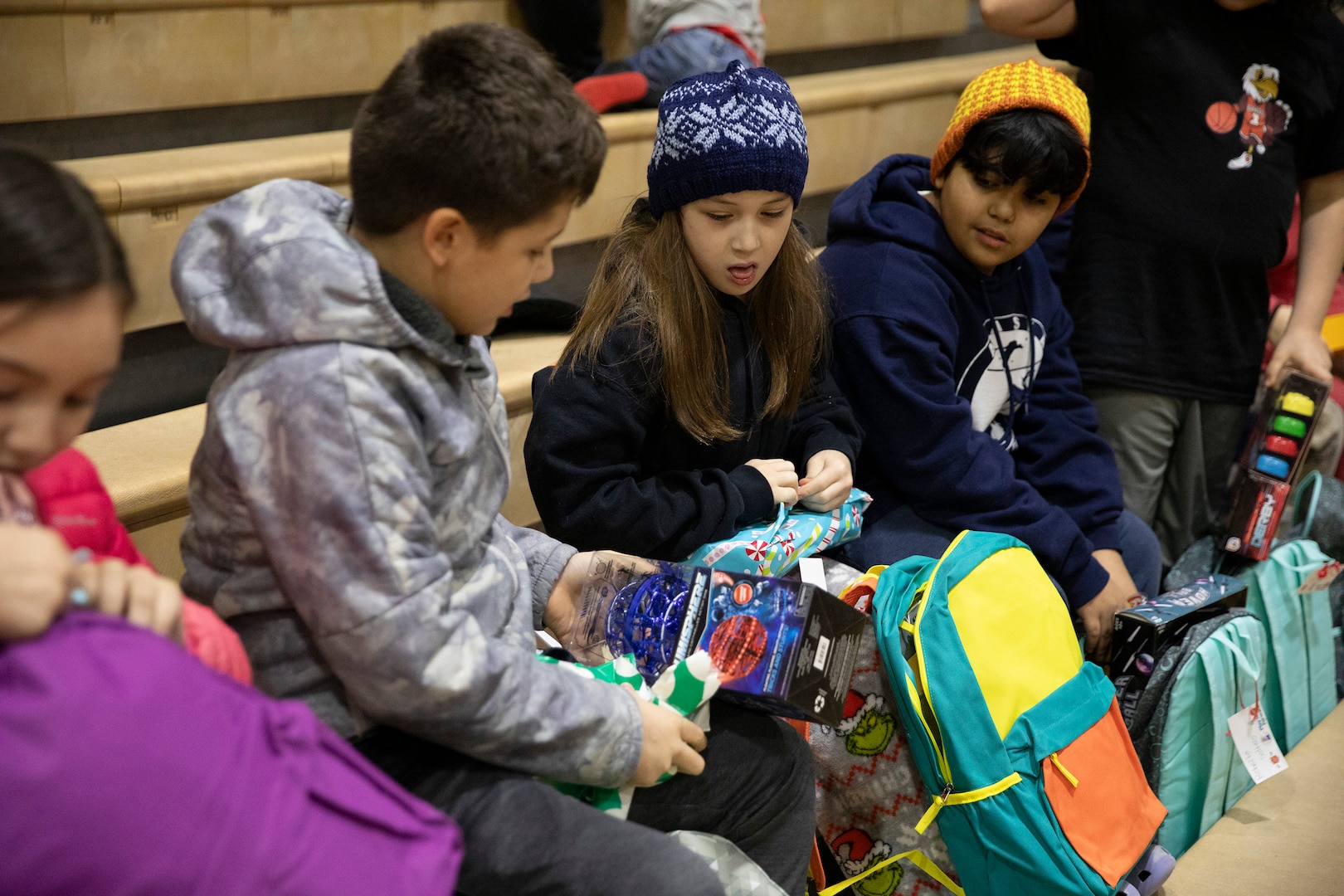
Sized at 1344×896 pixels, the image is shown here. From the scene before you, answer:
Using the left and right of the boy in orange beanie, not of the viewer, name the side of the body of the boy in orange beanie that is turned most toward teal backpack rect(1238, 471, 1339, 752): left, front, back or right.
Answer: left

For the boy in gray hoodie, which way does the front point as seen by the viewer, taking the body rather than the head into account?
to the viewer's right

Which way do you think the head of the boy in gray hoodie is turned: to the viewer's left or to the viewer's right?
to the viewer's right

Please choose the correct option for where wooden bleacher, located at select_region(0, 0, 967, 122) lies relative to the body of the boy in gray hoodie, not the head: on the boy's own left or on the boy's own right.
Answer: on the boy's own left

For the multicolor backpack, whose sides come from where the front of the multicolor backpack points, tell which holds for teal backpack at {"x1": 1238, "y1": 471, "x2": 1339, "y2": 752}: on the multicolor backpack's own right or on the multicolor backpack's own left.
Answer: on the multicolor backpack's own left

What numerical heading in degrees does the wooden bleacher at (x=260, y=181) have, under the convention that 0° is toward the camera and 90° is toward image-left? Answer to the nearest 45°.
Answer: approximately 315°

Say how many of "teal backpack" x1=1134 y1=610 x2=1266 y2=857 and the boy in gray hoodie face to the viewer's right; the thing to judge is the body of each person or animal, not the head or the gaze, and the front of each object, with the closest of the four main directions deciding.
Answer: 1
